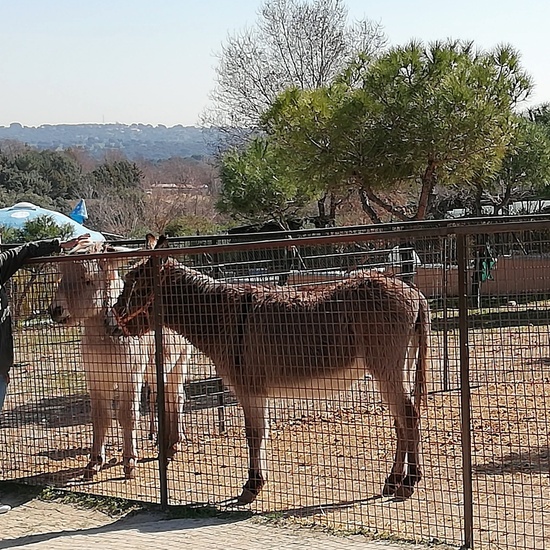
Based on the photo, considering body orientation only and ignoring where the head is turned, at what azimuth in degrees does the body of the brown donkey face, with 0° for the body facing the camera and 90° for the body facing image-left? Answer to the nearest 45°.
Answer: approximately 90°

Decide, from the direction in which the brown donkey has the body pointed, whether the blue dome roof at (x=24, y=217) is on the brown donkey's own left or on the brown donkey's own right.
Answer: on the brown donkey's own right
